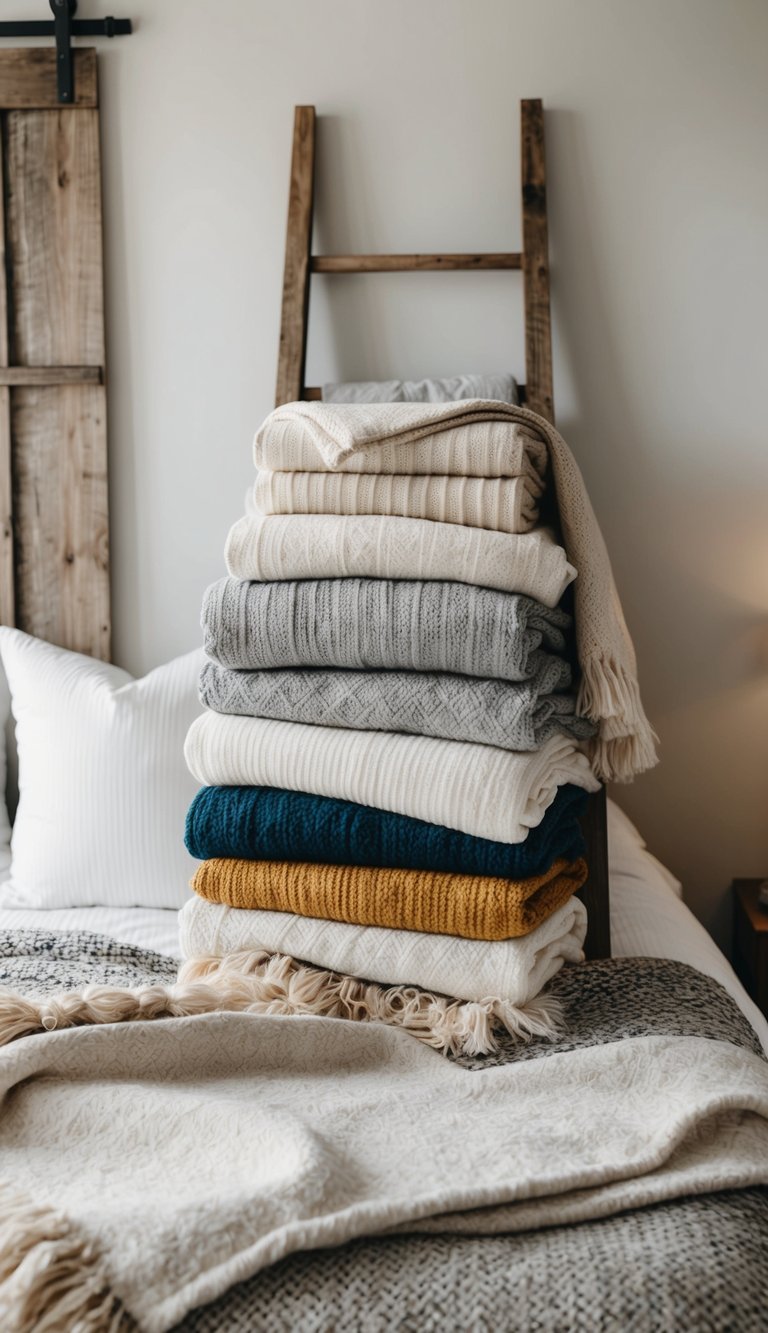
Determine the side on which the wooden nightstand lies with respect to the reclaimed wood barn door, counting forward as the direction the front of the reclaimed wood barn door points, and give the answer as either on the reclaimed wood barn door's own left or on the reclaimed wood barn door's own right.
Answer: on the reclaimed wood barn door's own left

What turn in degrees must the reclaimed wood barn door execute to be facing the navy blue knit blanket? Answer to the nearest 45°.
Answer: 0° — it already faces it

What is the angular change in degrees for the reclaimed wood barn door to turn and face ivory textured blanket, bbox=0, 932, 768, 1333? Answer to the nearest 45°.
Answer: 0° — it already faces it

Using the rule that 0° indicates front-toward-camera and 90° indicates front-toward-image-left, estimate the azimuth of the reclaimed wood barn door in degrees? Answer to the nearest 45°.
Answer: approximately 0°

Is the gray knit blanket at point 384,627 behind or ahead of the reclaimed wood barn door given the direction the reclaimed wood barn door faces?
ahead

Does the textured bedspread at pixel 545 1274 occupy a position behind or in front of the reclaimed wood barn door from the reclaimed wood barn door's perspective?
in front

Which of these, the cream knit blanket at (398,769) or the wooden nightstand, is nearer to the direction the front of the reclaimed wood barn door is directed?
the cream knit blanket
